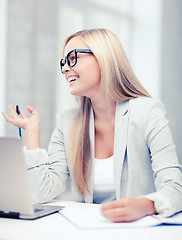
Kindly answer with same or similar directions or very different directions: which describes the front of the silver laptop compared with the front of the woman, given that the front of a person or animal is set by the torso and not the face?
very different directions

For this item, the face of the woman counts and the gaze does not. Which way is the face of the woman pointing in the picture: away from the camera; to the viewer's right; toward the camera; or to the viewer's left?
to the viewer's left

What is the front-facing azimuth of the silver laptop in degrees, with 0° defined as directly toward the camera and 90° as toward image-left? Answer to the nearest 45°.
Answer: approximately 225°

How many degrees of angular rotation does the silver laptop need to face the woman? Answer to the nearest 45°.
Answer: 0° — it already faces them

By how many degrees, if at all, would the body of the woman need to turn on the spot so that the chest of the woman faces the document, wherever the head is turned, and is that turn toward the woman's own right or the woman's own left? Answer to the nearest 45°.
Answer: approximately 45° to the woman's own left

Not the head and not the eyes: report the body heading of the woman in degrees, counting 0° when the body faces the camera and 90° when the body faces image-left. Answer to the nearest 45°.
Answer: approximately 45°
